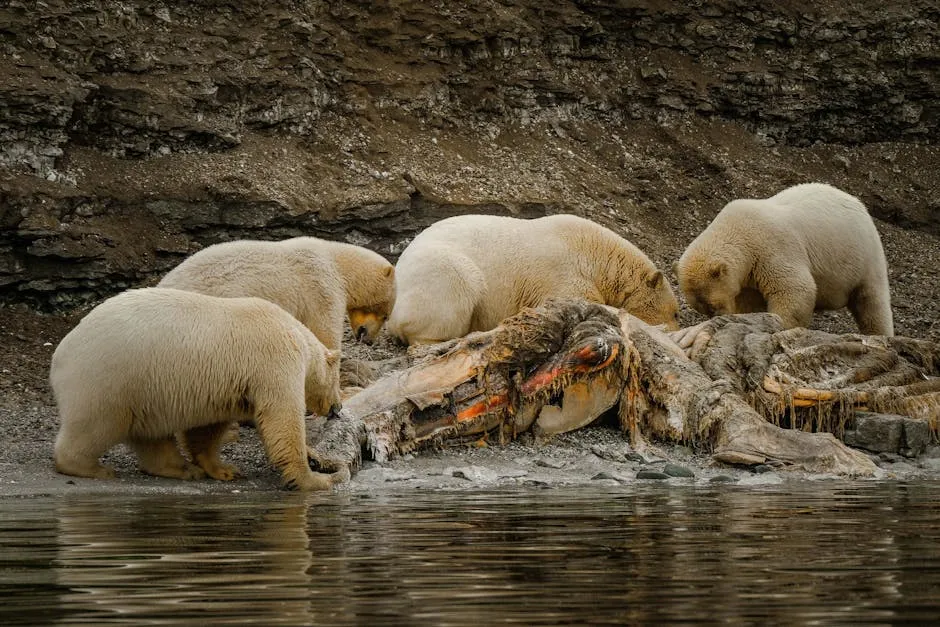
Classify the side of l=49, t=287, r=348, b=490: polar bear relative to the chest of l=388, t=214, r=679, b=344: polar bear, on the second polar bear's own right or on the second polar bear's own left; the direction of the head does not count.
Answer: on the second polar bear's own right

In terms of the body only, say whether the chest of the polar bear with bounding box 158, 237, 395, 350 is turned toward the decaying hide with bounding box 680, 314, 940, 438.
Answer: yes

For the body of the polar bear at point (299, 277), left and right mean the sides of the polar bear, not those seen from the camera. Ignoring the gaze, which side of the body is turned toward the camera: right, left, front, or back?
right

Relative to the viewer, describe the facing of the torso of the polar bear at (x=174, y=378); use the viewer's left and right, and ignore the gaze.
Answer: facing to the right of the viewer

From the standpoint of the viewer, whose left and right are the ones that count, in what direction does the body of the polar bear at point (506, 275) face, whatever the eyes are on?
facing to the right of the viewer

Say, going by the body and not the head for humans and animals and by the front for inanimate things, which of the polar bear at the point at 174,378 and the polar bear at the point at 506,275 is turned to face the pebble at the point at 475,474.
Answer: the polar bear at the point at 174,378

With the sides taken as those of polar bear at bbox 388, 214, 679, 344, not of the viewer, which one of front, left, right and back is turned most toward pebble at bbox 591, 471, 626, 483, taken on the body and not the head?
right

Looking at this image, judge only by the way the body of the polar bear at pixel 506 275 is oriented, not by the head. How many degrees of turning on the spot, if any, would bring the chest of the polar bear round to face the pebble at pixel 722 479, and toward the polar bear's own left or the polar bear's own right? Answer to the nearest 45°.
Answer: approximately 90° to the polar bear's own right

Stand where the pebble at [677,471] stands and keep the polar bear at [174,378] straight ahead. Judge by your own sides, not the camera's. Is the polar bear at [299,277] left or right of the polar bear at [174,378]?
right

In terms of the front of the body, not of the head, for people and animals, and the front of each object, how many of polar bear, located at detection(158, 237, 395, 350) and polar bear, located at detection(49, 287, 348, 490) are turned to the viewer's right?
2
